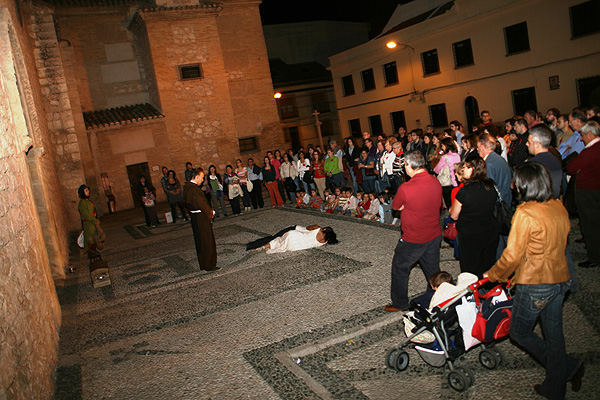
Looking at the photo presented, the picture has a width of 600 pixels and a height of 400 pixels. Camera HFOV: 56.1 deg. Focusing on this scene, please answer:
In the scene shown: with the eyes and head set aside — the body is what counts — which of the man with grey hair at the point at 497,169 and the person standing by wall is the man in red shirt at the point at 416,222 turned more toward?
the person standing by wall

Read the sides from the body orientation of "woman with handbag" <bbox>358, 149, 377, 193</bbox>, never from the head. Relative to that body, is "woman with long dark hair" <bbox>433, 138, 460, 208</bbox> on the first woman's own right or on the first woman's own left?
on the first woman's own left

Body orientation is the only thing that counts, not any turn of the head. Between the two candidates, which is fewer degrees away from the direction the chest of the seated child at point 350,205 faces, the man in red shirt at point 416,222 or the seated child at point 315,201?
the man in red shirt

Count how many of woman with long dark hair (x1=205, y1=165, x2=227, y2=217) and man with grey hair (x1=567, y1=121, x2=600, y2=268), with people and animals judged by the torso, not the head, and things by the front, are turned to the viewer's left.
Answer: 1

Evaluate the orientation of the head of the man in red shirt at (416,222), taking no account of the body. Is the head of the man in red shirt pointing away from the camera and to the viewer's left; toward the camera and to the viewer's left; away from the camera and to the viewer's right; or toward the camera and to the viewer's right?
away from the camera and to the viewer's left

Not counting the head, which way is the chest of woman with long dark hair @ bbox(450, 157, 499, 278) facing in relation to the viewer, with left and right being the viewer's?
facing away from the viewer and to the left of the viewer

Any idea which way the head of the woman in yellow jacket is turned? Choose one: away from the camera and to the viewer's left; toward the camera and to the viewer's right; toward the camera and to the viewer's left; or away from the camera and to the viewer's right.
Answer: away from the camera and to the viewer's left

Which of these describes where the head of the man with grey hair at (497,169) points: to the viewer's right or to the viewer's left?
to the viewer's left
